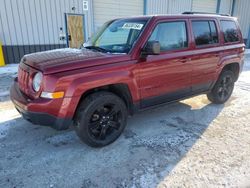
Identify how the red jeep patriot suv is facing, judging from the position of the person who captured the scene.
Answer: facing the viewer and to the left of the viewer
